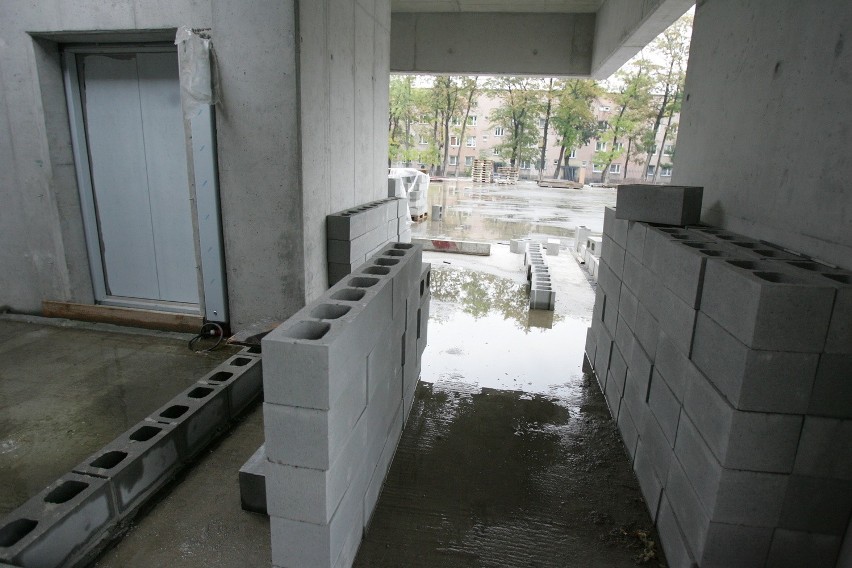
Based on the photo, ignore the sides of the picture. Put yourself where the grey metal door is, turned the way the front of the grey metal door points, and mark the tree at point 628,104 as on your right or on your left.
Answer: on your left

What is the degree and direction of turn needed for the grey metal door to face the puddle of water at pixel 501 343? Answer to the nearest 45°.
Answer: approximately 45° to its left

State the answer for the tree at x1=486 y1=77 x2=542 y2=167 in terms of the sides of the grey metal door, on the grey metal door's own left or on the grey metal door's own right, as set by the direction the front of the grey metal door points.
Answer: on the grey metal door's own left

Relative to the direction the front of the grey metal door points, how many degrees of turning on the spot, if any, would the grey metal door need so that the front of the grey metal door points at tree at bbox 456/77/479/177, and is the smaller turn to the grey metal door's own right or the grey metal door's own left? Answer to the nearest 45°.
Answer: approximately 135° to the grey metal door's own left

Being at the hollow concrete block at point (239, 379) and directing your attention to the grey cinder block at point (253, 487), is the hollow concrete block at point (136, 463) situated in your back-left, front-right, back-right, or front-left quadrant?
front-right

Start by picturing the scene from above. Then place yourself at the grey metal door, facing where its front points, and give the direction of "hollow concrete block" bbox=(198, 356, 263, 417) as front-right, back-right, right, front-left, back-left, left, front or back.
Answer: front

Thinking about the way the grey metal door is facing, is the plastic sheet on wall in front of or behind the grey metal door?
in front

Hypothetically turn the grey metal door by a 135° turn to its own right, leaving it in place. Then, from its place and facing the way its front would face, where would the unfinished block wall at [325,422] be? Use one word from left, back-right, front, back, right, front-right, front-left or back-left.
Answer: back-left

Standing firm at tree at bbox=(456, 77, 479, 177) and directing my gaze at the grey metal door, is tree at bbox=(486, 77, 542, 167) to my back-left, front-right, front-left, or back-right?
back-left

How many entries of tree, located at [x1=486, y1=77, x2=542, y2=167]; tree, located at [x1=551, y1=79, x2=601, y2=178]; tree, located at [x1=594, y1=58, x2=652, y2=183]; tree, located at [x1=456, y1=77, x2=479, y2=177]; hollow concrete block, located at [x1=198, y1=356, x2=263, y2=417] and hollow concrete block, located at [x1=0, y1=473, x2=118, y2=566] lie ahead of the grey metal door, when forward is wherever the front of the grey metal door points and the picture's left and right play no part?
2

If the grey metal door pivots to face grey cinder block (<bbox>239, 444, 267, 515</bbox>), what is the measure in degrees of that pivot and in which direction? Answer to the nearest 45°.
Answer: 0° — it already faces it

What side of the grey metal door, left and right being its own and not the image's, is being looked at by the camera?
front

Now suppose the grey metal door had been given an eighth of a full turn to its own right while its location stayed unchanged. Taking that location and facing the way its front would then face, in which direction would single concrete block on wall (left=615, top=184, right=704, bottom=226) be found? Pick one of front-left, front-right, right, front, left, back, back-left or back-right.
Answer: left
